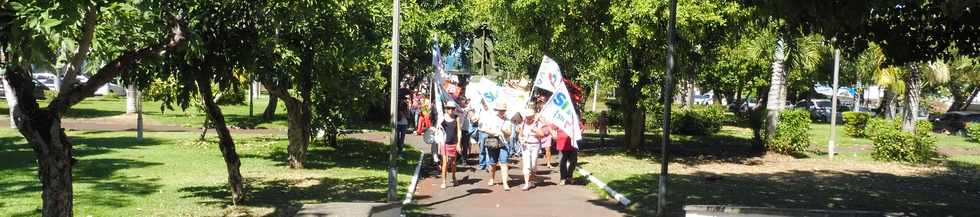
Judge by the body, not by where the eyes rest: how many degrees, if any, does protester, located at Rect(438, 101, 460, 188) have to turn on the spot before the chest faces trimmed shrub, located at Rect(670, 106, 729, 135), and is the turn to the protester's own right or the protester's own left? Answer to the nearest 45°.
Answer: approximately 135° to the protester's own left

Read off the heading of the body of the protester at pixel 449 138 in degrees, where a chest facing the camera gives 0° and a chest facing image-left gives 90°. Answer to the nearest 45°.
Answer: approximately 0°

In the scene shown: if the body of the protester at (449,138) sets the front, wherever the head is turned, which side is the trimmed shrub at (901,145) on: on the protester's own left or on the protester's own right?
on the protester's own left

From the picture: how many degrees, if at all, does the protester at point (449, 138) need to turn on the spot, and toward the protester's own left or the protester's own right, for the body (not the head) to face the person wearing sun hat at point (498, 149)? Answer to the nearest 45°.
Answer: approximately 90° to the protester's own left

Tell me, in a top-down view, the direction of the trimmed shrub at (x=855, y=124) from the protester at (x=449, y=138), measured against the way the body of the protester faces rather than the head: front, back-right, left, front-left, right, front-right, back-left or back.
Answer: back-left

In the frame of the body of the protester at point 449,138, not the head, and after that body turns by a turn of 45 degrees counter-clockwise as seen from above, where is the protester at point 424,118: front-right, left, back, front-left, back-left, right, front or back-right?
back-left

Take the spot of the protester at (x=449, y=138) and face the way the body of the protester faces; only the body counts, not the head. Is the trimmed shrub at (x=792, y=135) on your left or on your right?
on your left

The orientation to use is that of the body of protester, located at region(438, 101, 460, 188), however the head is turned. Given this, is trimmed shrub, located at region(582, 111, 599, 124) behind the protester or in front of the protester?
behind

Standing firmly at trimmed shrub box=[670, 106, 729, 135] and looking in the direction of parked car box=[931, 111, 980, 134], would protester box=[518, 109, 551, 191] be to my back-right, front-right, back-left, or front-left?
back-right
